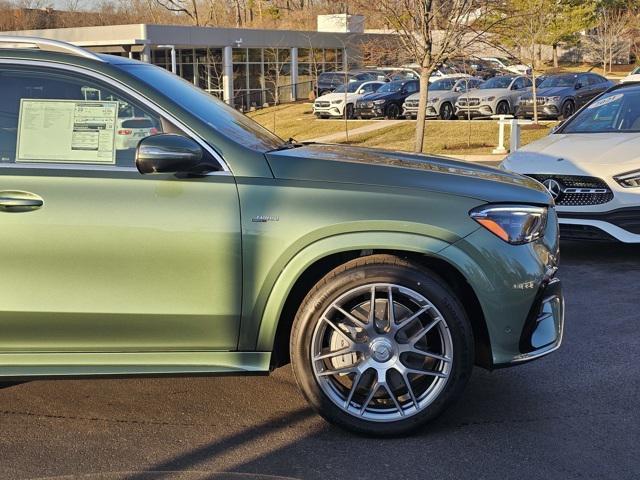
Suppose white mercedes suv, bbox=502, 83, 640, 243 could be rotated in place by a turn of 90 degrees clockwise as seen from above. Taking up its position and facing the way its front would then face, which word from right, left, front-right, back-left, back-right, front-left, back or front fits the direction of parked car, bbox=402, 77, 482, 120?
front-right

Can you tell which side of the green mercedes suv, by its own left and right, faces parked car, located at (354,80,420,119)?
left

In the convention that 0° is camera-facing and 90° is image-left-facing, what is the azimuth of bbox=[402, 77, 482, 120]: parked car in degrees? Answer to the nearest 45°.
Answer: approximately 45°

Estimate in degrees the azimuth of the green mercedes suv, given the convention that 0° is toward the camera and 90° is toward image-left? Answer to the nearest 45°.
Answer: approximately 270°

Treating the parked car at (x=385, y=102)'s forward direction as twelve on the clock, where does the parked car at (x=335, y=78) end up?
the parked car at (x=335, y=78) is roughly at 4 o'clock from the parked car at (x=385, y=102).

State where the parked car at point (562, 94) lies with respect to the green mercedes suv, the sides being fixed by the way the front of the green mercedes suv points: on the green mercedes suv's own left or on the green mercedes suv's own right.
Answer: on the green mercedes suv's own left

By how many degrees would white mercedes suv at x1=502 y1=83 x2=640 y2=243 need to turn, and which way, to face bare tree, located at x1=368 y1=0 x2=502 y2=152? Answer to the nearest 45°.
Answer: approximately 135° to its right

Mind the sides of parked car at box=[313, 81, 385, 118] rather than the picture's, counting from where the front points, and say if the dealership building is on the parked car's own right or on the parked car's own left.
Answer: on the parked car's own right

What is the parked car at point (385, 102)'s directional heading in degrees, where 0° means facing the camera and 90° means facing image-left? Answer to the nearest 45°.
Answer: approximately 45°

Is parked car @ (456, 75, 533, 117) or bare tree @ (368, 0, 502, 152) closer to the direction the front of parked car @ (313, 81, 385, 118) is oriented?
the bare tree

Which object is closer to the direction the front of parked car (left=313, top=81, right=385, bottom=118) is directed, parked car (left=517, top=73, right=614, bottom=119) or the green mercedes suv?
the green mercedes suv

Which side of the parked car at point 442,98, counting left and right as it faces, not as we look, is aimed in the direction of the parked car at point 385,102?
right

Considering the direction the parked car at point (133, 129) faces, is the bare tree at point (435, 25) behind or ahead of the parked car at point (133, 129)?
ahead

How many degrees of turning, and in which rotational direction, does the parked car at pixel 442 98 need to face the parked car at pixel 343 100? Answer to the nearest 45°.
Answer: approximately 90° to its right
